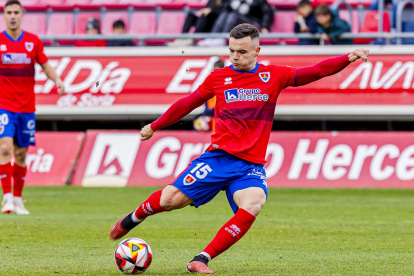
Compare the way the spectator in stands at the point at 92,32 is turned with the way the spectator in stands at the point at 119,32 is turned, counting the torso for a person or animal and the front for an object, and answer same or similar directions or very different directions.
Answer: same or similar directions

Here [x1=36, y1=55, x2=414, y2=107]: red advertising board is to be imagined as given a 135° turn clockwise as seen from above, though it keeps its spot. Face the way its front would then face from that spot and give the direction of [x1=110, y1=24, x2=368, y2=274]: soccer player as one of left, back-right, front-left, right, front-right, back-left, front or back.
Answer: back-left

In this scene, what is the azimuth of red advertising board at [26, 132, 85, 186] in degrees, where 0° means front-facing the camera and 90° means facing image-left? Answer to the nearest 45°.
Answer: approximately 0°

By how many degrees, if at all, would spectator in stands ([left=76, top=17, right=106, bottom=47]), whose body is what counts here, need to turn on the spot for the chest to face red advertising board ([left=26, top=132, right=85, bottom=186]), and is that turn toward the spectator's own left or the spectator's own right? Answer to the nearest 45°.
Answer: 0° — they already face it

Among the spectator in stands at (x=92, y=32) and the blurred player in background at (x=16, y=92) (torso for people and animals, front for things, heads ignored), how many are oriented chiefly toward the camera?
2

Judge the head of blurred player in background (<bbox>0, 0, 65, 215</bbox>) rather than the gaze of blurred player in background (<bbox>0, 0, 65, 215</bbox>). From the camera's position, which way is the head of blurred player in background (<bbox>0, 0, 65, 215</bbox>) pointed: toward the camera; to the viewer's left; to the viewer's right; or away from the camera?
toward the camera

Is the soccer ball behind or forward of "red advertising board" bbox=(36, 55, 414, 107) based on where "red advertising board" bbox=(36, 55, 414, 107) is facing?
forward

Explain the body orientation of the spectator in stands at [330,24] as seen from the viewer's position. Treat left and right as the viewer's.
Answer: facing the viewer and to the left of the viewer

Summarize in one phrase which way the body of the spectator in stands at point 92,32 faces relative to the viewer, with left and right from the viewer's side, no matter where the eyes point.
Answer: facing the viewer

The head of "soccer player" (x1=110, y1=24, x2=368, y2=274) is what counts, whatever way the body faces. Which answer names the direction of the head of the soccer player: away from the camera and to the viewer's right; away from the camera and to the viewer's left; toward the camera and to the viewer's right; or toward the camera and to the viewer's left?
toward the camera and to the viewer's left

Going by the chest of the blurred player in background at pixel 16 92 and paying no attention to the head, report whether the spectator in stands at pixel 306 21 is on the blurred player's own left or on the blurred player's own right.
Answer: on the blurred player's own left

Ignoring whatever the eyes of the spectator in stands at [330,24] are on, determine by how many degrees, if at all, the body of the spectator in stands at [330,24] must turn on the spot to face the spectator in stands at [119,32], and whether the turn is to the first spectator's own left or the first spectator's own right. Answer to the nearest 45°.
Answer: approximately 45° to the first spectator's own right

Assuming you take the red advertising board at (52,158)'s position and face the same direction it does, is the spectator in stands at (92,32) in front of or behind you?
behind

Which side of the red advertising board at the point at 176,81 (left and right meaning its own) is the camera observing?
front
